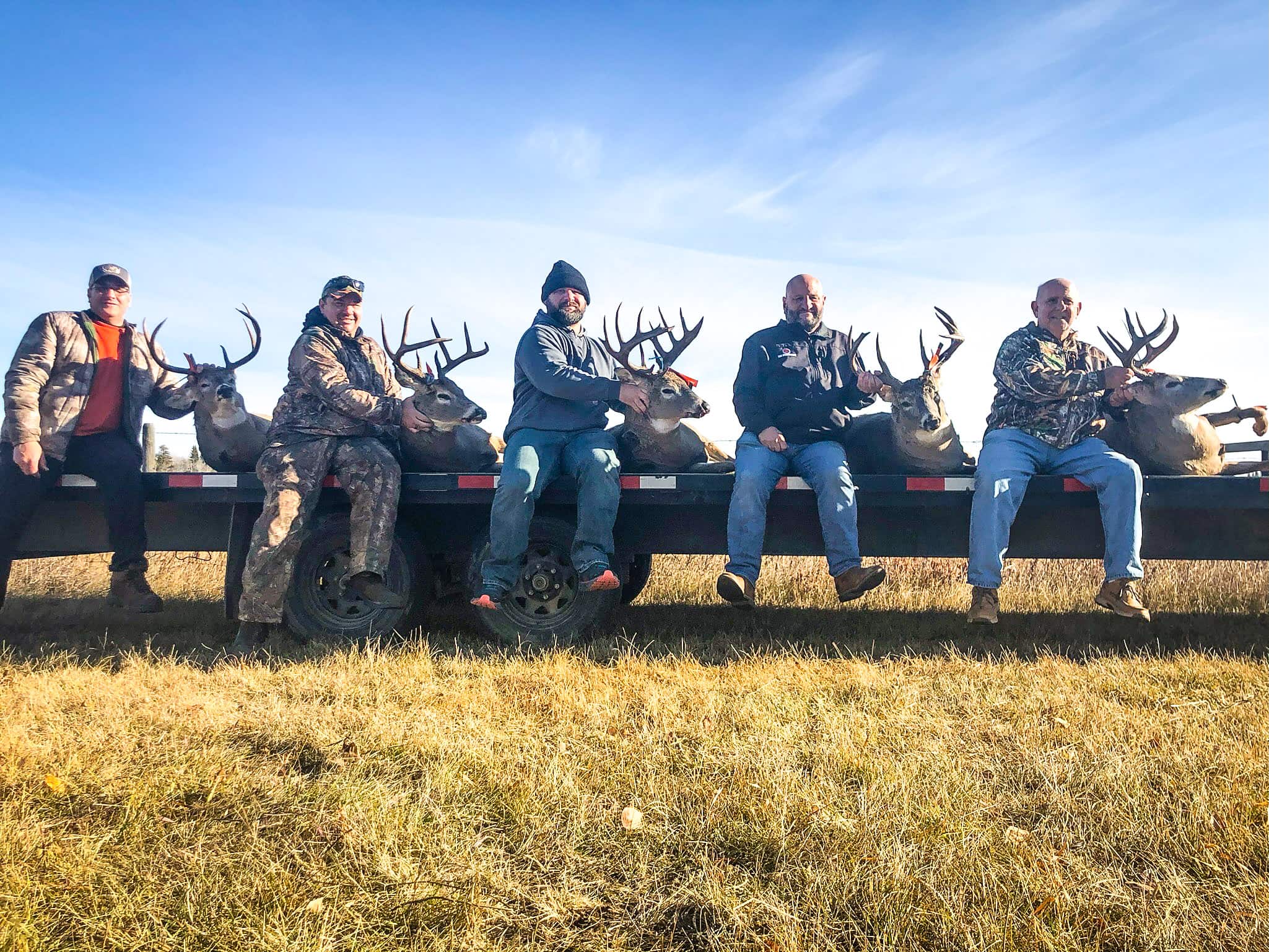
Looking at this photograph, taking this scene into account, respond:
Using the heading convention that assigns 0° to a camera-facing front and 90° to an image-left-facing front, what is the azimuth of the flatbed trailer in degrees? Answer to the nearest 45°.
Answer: approximately 270°

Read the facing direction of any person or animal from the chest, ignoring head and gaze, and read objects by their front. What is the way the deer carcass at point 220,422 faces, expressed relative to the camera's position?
facing the viewer

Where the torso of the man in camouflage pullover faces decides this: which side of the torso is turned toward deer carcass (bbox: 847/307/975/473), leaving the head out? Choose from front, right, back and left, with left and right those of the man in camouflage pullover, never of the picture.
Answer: right

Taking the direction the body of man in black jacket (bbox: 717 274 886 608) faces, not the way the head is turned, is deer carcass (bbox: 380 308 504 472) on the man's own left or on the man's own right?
on the man's own right

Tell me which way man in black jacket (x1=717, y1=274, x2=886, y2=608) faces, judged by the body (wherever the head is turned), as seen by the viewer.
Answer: toward the camera

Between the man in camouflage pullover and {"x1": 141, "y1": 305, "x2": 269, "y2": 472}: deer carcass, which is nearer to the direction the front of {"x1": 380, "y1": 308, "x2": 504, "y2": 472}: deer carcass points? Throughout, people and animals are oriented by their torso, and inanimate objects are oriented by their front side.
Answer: the man in camouflage pullover

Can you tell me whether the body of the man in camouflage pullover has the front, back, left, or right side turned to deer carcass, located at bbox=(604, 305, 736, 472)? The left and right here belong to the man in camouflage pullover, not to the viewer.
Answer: right

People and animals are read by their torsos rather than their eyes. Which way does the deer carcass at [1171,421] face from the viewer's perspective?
to the viewer's right

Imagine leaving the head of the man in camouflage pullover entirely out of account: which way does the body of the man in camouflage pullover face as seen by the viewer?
toward the camera

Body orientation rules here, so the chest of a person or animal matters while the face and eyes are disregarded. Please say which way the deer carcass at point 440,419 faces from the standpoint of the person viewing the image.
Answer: facing the viewer and to the right of the viewer

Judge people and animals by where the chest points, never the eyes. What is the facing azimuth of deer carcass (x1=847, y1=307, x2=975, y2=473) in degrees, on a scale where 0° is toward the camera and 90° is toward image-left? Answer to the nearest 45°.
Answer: approximately 315°

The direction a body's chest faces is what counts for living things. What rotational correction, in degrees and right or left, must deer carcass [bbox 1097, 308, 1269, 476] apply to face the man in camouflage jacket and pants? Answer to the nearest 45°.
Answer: approximately 135° to its right
